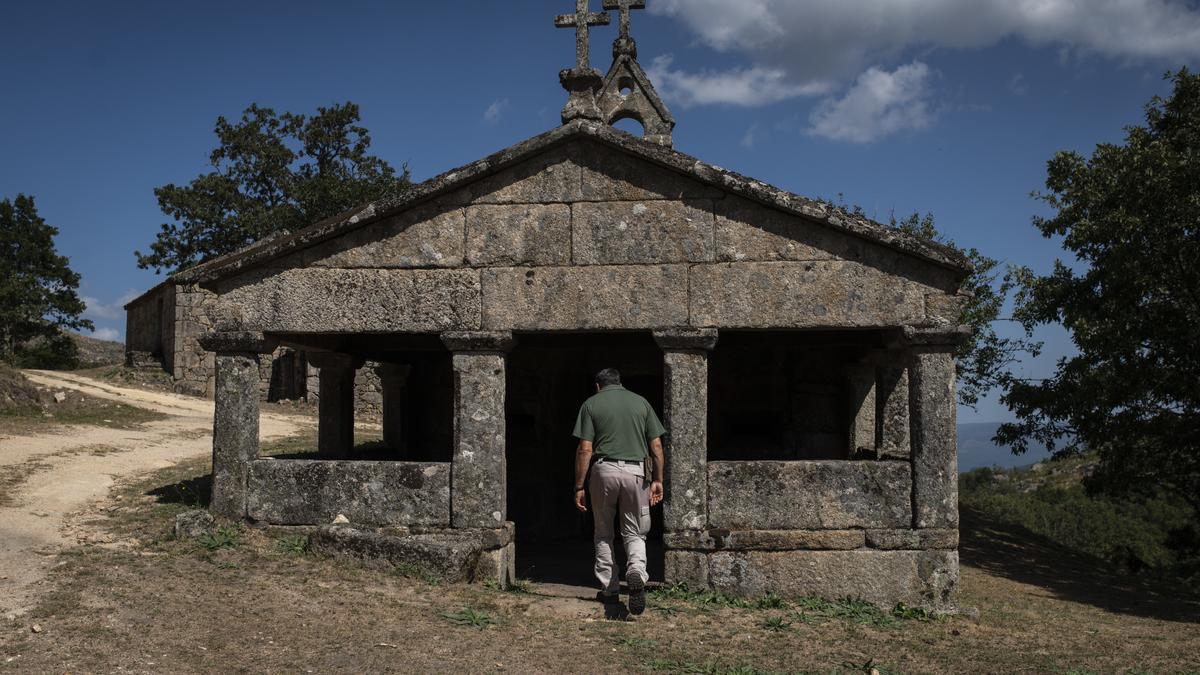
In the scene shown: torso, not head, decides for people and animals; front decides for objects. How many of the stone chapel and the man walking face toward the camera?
1

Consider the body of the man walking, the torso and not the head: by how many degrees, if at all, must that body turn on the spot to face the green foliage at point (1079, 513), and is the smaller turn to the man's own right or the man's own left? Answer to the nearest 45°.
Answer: approximately 45° to the man's own right

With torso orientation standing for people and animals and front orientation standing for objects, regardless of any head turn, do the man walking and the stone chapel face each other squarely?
yes

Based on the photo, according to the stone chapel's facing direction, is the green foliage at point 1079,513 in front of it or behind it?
behind

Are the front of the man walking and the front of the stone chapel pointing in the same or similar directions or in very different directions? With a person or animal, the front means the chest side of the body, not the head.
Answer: very different directions

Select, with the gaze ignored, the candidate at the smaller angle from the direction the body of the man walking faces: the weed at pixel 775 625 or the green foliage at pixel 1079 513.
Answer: the green foliage

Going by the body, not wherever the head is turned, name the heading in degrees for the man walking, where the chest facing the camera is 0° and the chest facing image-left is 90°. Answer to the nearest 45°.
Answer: approximately 180°

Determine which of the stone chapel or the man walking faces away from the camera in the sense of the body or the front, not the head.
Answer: the man walking
